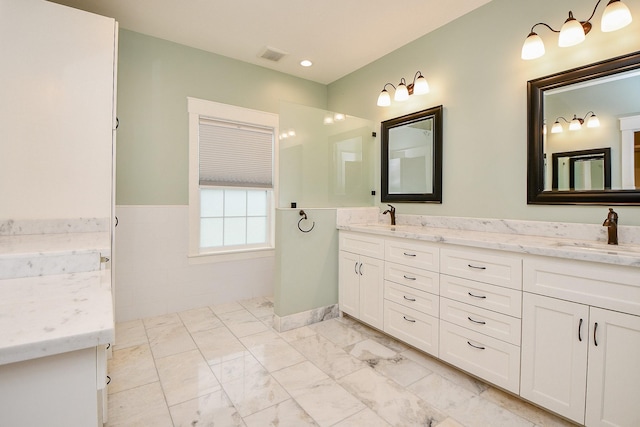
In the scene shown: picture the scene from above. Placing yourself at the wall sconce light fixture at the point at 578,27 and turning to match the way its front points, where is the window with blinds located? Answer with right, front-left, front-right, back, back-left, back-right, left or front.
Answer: front-right

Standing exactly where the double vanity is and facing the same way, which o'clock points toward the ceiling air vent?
The ceiling air vent is roughly at 2 o'clock from the double vanity.

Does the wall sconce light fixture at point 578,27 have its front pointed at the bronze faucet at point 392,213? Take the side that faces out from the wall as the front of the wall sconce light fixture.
no

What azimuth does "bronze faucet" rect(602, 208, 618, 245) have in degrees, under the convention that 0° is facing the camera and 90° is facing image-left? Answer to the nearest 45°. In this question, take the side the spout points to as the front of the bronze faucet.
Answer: approximately 45°

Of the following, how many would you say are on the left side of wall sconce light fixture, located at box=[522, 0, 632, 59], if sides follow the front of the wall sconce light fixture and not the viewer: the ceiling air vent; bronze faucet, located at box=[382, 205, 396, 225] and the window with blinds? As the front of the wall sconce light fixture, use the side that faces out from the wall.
0

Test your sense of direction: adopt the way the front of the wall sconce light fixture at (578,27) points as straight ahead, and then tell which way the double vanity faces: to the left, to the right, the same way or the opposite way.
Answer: the same way

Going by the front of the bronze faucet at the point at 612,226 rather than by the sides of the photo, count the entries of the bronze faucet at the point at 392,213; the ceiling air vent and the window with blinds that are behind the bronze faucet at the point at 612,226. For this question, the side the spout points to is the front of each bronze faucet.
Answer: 0

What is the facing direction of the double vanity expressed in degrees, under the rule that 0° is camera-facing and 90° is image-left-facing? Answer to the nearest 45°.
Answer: approximately 45°

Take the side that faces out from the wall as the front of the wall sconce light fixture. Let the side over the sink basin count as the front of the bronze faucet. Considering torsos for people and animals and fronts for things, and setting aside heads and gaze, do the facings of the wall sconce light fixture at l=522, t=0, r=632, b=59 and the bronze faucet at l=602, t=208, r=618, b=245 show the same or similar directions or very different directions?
same or similar directions
